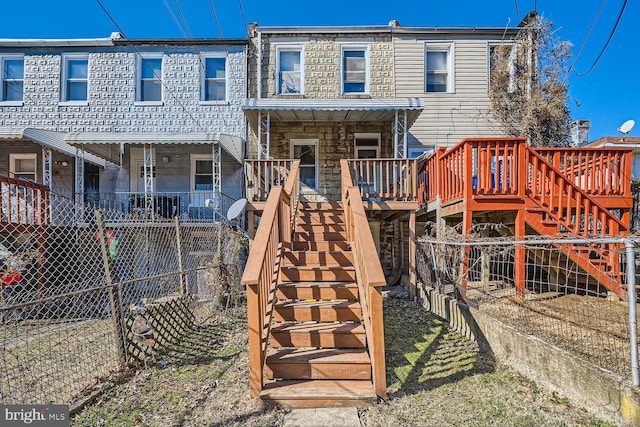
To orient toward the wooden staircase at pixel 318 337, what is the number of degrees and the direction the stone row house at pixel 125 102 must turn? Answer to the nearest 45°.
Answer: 0° — it already faces it

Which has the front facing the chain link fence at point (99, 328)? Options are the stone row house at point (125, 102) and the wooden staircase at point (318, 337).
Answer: the stone row house

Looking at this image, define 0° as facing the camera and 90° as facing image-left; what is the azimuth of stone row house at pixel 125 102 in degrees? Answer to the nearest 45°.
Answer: approximately 0°

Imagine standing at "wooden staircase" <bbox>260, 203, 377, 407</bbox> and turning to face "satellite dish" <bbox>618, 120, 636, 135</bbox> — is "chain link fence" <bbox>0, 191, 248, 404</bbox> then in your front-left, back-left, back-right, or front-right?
back-left

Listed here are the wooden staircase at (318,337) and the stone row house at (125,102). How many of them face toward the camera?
2
